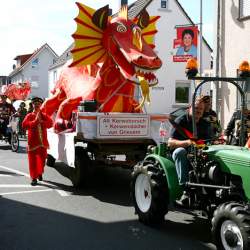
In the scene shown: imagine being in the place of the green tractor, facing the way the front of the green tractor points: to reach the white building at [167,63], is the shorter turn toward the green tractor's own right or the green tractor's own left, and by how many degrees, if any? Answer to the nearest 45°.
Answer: approximately 135° to the green tractor's own left

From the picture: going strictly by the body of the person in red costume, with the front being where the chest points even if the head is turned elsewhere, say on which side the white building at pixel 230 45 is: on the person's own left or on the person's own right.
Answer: on the person's own left

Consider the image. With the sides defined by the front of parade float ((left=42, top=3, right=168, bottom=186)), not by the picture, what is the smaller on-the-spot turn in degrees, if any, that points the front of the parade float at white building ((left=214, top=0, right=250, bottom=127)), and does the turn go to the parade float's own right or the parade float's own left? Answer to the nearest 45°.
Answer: approximately 90° to the parade float's own left

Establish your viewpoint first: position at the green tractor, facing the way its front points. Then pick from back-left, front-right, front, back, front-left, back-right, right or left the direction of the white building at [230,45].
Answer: back-left

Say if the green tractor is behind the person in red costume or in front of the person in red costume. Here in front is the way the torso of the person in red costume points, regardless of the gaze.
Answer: in front

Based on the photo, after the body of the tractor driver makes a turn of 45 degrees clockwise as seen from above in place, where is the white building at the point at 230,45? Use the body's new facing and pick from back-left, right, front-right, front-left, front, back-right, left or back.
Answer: back

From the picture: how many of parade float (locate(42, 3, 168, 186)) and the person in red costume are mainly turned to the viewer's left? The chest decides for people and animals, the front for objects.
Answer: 0

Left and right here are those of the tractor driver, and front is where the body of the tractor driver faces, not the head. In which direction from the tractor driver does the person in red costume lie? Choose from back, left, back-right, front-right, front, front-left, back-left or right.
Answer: back

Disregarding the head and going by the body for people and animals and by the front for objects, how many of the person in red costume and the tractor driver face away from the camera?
0
